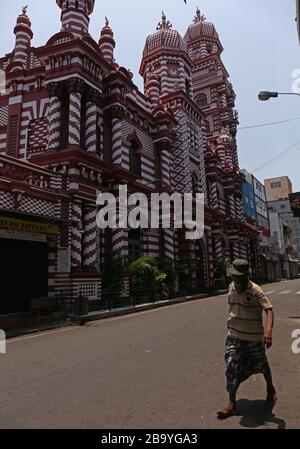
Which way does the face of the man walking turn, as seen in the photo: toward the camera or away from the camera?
toward the camera

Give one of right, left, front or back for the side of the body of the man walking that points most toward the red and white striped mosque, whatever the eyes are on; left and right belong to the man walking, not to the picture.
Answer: right

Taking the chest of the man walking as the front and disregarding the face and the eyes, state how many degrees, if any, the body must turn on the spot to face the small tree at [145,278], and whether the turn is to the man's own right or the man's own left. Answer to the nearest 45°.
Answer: approximately 135° to the man's own right

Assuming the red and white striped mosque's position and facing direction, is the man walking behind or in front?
in front

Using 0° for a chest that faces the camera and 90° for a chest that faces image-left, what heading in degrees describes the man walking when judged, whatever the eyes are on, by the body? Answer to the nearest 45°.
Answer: approximately 45°

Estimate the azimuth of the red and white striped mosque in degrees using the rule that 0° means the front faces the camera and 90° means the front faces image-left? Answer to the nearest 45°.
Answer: approximately 315°

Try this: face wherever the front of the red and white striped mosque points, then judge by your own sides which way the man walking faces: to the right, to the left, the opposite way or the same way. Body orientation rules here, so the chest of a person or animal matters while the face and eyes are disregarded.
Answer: to the right

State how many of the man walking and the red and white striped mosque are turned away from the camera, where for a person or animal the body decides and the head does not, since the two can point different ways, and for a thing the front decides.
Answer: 0
